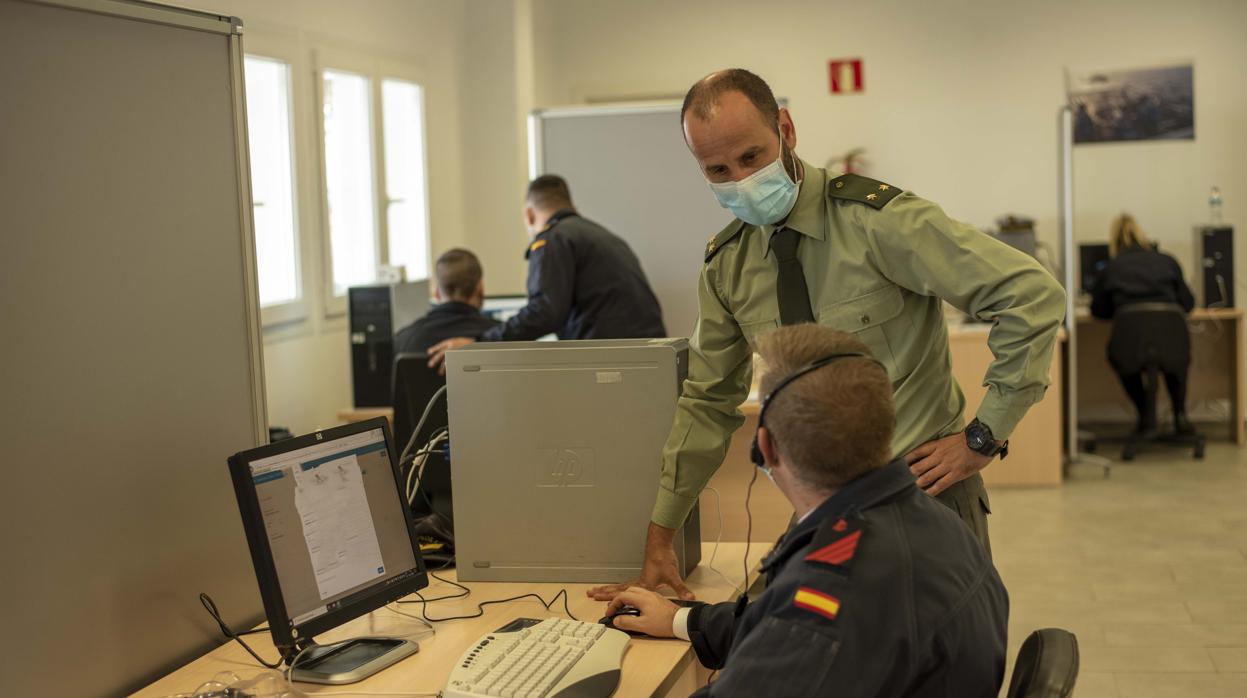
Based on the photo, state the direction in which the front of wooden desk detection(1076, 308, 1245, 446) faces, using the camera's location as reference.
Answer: facing the viewer

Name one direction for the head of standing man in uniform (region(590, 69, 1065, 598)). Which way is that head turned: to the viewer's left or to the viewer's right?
to the viewer's left

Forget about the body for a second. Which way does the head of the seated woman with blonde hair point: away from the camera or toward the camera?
away from the camera

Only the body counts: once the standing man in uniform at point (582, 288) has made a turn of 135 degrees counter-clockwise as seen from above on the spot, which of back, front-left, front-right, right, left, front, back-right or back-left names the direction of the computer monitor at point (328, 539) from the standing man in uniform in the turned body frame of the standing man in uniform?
front

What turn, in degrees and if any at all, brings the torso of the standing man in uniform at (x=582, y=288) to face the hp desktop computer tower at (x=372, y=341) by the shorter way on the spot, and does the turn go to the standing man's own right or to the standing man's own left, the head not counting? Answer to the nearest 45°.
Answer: approximately 45° to the standing man's own left

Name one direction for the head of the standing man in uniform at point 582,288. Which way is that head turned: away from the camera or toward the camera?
away from the camera

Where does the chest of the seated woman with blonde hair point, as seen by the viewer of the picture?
away from the camera

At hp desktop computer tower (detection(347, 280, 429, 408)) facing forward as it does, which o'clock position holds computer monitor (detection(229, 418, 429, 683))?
The computer monitor is roughly at 12 o'clock from the hp desktop computer tower.

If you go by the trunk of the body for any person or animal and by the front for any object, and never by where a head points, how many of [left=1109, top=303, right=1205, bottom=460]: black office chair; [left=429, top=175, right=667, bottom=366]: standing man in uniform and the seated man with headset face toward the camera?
0

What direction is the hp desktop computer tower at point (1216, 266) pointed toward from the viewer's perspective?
toward the camera

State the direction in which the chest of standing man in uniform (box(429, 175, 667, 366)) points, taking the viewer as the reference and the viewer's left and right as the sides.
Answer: facing away from the viewer and to the left of the viewer

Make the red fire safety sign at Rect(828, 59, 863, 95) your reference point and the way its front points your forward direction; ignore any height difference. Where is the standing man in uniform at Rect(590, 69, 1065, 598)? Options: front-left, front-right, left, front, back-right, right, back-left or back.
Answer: front

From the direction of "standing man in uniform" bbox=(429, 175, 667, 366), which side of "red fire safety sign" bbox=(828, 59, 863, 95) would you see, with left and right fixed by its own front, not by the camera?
front

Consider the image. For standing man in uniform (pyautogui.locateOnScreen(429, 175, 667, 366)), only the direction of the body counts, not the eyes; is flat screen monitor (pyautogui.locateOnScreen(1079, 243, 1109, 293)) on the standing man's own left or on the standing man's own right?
on the standing man's own right

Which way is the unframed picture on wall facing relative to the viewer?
toward the camera

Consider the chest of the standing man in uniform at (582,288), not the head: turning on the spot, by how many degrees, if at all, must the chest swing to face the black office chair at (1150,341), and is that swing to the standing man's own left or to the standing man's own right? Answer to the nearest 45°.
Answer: approximately 90° to the standing man's own right

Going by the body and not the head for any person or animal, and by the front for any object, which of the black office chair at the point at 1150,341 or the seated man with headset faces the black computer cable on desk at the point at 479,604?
the seated man with headset

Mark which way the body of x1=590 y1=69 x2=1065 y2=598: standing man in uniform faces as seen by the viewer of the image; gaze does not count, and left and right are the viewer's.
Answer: facing the viewer and to the left of the viewer

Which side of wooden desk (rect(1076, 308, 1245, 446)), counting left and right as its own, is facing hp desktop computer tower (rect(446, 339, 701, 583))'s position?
front

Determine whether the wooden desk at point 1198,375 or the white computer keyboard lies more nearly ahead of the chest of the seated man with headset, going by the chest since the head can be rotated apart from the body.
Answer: the white computer keyboard
